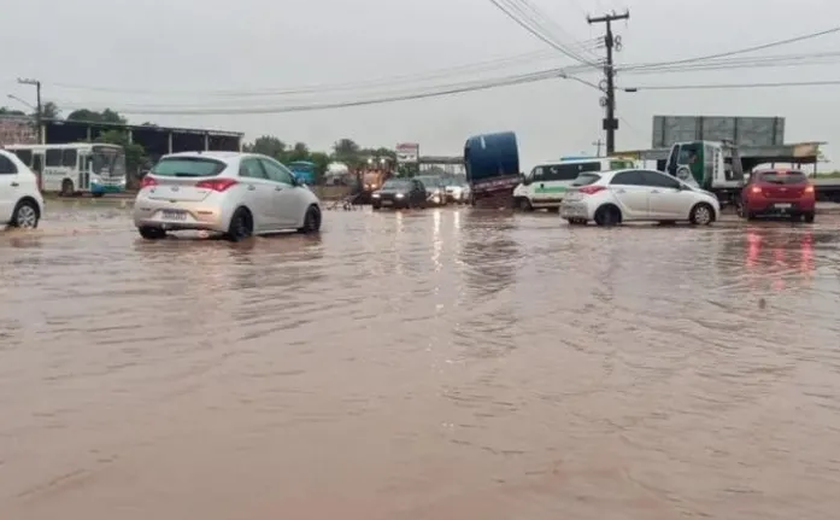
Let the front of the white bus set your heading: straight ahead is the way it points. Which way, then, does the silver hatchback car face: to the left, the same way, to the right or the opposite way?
to the left

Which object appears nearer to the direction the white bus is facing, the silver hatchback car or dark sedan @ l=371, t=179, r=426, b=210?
the dark sedan

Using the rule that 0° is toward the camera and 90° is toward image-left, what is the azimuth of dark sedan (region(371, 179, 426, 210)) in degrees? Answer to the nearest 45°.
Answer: approximately 45°

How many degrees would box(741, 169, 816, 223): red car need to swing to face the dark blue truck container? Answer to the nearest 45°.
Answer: approximately 45° to its left

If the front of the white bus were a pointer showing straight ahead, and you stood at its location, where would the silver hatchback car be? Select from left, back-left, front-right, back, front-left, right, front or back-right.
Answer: front-right

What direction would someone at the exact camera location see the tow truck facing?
facing to the left of the viewer

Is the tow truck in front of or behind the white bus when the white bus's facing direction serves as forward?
in front

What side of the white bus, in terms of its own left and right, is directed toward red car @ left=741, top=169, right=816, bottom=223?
front

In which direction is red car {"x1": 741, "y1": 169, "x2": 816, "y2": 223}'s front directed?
away from the camera

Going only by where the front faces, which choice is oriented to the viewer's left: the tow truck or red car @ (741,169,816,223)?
the tow truck
